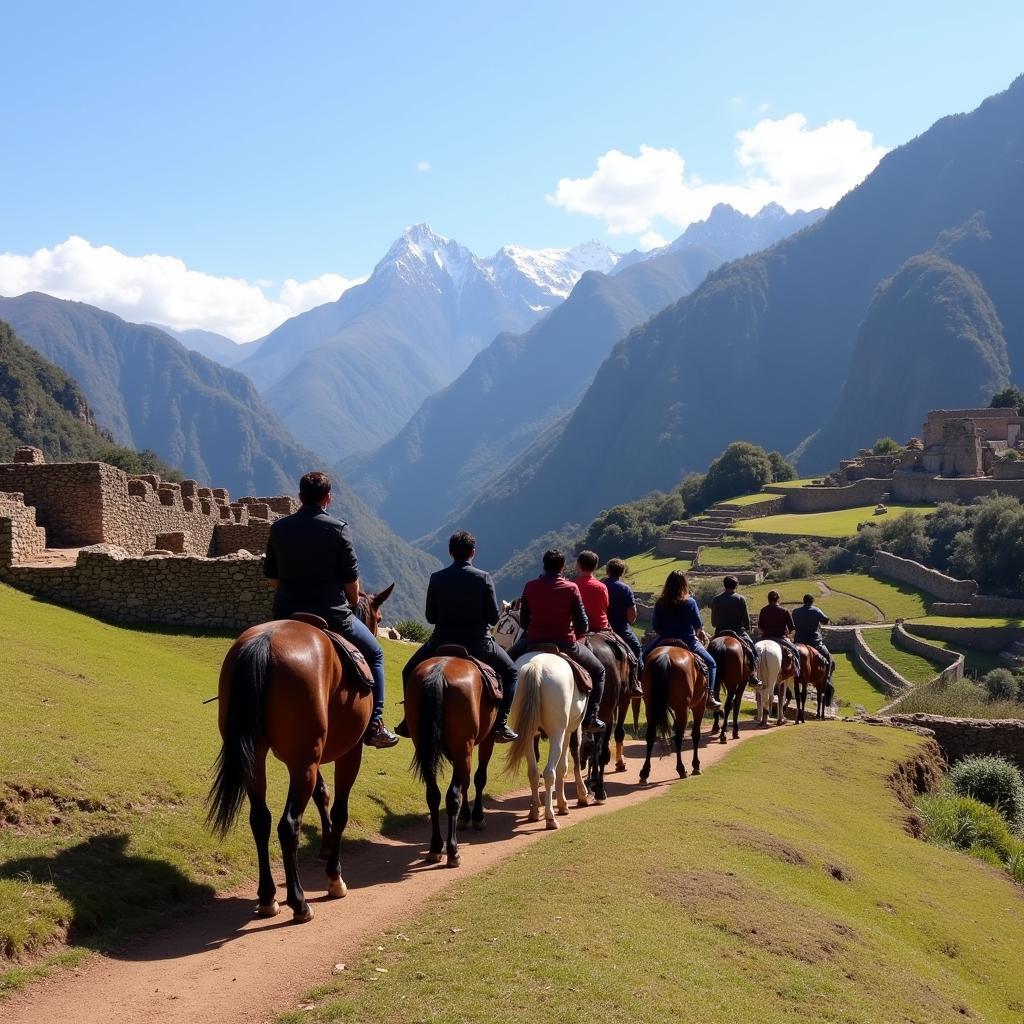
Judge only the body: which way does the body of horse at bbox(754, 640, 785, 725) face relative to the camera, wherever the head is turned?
away from the camera

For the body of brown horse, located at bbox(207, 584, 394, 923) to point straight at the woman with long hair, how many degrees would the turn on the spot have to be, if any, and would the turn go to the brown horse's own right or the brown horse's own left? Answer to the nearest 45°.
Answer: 0° — it already faces them

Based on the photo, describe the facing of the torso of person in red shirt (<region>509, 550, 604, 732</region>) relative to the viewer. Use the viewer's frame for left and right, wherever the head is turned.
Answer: facing away from the viewer

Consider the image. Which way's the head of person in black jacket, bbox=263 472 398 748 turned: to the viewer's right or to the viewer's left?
to the viewer's right

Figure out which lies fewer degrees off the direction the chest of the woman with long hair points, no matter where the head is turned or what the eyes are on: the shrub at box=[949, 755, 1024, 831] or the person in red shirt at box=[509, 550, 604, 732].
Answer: the shrub

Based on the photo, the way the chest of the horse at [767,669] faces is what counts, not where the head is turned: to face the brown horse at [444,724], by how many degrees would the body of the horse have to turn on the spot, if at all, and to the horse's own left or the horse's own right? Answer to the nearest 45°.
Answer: approximately 180°

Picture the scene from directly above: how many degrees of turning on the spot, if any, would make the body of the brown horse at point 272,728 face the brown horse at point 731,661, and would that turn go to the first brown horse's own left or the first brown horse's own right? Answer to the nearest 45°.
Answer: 0° — it already faces it

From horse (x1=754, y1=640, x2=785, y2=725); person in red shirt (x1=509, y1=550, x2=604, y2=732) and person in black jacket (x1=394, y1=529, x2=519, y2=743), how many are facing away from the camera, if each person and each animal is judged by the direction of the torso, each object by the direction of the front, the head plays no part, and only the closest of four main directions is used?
3

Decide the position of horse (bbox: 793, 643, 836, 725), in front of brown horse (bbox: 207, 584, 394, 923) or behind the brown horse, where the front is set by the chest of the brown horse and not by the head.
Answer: in front

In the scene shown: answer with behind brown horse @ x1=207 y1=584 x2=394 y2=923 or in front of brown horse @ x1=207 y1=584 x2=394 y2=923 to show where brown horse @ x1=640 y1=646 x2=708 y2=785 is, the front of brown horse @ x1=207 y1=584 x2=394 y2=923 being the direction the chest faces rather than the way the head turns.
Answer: in front

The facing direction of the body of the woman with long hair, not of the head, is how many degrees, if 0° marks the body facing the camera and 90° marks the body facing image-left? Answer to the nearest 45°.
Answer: approximately 180°

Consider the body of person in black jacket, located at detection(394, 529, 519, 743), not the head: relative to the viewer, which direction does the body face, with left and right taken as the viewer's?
facing away from the viewer

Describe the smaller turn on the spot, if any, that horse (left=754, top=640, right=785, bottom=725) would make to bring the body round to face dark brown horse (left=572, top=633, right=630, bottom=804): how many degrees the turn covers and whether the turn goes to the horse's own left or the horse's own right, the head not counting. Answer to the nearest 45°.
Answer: approximately 180°

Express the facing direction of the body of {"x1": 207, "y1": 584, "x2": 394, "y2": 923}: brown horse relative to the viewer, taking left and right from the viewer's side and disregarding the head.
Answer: facing away from the viewer and to the right of the viewer

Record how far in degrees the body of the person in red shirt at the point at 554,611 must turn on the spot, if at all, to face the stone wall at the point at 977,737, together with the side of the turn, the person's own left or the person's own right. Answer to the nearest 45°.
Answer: approximately 45° to the person's own right

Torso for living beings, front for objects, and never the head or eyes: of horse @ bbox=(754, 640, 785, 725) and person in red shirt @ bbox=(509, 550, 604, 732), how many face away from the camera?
2

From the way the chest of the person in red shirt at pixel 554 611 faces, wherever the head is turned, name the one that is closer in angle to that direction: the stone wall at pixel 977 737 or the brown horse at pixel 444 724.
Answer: the stone wall
